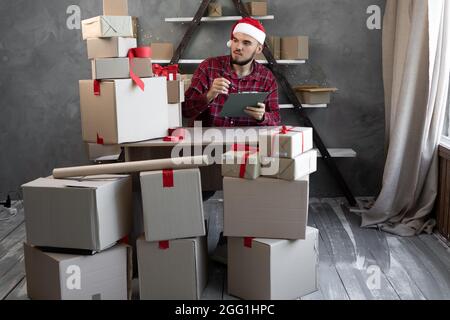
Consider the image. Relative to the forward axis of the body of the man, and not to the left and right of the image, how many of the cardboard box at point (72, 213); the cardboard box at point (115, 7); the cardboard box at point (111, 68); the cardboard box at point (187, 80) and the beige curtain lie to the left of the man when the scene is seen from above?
1

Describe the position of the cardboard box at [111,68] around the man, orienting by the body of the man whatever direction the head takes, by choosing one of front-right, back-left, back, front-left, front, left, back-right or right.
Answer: front-right

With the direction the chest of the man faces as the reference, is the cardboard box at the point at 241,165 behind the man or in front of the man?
in front

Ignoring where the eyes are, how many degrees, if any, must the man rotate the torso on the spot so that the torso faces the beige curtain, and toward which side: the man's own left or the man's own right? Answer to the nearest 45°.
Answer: approximately 90° to the man's own left

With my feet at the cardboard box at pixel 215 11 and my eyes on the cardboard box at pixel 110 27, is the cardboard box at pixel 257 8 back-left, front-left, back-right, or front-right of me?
back-left

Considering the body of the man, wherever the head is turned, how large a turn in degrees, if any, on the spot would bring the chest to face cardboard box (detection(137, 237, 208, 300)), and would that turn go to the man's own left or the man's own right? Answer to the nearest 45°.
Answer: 0° — they already face it

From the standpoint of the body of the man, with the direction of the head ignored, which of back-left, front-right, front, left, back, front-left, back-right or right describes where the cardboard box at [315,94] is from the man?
back-left

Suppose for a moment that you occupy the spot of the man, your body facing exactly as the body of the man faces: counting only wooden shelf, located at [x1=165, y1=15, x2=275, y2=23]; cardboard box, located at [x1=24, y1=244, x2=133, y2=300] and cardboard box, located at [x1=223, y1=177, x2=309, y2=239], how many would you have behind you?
1

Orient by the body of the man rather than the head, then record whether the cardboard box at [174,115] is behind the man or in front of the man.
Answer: in front

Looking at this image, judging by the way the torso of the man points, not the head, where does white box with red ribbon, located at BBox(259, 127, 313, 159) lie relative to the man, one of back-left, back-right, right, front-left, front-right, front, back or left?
front

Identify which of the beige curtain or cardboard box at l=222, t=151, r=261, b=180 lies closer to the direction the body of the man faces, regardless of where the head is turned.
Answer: the cardboard box

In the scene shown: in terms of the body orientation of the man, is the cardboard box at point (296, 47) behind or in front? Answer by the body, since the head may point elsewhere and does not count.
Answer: behind

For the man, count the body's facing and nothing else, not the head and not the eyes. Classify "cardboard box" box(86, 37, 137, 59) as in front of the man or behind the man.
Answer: in front

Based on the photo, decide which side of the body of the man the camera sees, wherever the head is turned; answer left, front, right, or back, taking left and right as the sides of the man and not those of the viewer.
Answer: front

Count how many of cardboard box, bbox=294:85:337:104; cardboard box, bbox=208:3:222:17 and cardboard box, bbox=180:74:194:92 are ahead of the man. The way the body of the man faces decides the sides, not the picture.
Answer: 0
